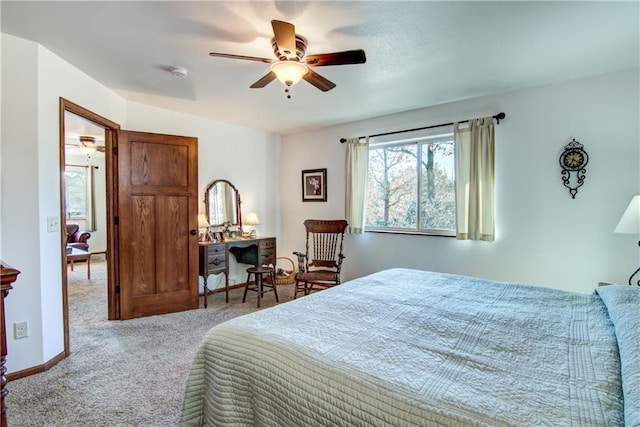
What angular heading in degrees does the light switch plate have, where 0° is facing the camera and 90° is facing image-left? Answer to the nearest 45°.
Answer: approximately 315°

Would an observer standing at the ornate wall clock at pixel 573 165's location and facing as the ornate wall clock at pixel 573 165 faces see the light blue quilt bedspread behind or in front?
in front

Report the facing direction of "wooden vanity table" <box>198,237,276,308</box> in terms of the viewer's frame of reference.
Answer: facing the viewer and to the right of the viewer

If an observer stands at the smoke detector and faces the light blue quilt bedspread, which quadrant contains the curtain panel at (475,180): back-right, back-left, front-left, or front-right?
front-left

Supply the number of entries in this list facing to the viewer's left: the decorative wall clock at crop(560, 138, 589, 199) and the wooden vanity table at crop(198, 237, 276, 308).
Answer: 0

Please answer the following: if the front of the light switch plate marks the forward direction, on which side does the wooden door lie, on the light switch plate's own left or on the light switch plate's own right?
on the light switch plate's own left

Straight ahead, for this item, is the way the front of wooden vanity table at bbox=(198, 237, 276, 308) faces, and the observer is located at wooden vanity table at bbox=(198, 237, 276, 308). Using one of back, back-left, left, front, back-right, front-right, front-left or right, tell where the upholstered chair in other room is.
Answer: back

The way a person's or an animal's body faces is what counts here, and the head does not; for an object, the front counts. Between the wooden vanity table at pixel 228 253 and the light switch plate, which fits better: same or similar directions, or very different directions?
same or similar directions

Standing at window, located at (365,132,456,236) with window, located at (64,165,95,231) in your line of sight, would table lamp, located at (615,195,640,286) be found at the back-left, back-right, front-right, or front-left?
back-left

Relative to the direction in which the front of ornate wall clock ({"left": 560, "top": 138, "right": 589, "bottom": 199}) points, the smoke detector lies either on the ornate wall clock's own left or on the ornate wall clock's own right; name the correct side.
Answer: on the ornate wall clock's own right

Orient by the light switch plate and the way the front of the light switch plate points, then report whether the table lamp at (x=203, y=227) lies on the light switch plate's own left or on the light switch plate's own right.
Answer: on the light switch plate's own left

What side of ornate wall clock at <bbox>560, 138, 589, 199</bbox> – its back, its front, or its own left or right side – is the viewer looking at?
front

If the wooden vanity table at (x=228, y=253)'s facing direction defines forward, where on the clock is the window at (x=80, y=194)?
The window is roughly at 6 o'clock from the wooden vanity table.

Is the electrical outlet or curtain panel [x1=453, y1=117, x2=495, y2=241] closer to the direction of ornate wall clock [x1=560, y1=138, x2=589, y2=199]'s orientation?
the electrical outlet

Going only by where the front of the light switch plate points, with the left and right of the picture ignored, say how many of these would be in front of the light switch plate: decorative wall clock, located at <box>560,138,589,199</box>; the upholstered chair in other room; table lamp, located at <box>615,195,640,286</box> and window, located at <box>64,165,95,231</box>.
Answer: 2

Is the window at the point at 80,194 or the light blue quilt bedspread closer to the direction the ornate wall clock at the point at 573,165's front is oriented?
the light blue quilt bedspread

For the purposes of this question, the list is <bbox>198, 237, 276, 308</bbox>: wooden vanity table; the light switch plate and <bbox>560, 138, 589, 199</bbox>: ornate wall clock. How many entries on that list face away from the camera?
0
